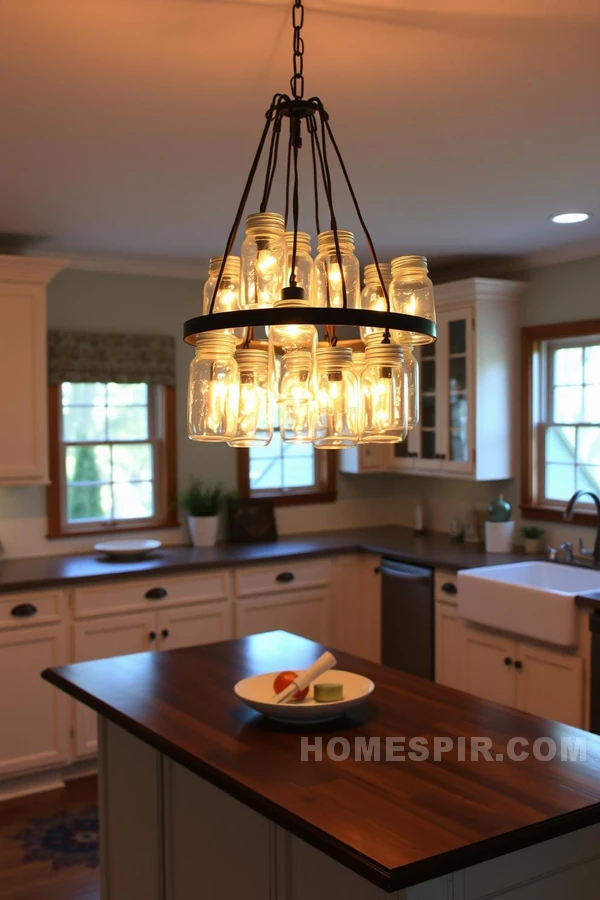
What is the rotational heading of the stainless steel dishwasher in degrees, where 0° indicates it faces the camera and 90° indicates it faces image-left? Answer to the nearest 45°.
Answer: approximately 45°

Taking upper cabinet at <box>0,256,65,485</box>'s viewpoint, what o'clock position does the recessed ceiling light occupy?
The recessed ceiling light is roughly at 10 o'clock from the upper cabinet.

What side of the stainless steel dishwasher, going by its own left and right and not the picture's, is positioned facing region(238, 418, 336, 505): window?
right

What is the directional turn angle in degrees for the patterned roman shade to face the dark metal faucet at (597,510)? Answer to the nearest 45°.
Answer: approximately 45° to its left

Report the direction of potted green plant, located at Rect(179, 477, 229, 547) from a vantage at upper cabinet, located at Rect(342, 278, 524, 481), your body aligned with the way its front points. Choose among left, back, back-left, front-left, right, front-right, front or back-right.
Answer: front-right

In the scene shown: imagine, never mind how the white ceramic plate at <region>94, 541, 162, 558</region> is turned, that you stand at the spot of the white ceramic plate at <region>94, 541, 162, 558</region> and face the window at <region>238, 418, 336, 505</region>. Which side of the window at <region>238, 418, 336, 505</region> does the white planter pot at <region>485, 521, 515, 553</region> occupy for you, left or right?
right

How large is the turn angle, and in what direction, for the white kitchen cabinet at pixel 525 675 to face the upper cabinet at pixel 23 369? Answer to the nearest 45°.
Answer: approximately 45° to its right

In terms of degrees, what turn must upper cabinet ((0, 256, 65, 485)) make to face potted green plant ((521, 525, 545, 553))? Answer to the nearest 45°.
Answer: approximately 90° to its left

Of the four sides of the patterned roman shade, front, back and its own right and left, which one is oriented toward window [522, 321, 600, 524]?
left

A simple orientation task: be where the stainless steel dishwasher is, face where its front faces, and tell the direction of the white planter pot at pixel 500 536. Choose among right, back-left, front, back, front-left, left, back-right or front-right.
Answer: back-left

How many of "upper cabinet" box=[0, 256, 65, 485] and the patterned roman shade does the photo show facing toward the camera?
2

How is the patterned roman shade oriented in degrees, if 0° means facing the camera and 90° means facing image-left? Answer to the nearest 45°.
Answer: approximately 0°
